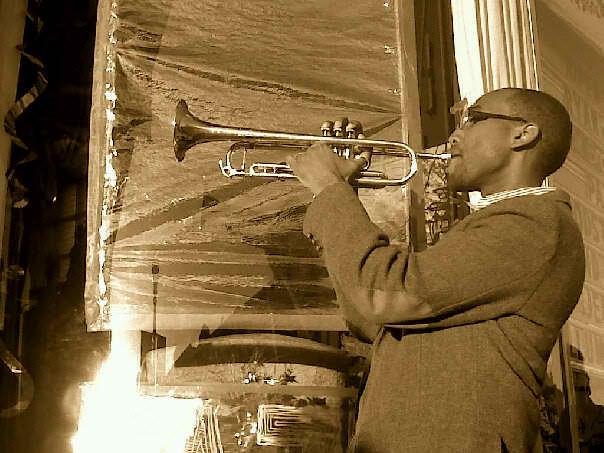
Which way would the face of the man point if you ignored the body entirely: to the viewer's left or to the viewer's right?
to the viewer's left

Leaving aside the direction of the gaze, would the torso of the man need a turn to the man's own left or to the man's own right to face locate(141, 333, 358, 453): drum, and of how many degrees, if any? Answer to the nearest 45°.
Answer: approximately 45° to the man's own right

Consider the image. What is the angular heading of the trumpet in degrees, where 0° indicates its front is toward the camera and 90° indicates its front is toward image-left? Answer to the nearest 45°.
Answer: approximately 90°

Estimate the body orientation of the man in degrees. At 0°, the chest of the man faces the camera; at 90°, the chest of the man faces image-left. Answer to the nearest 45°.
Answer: approximately 90°
